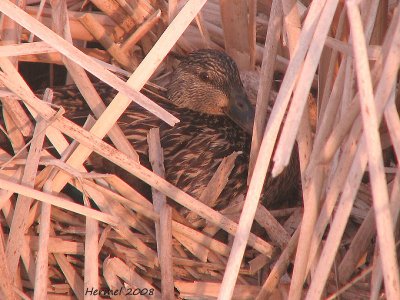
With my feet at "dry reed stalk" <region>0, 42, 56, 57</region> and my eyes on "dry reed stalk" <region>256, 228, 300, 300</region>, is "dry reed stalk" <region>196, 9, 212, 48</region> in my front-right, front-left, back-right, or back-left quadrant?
front-left

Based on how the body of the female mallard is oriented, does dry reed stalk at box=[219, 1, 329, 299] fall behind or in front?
in front

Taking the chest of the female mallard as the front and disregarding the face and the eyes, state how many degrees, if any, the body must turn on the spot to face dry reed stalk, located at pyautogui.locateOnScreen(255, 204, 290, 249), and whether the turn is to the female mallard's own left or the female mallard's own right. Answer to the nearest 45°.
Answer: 0° — it already faces it

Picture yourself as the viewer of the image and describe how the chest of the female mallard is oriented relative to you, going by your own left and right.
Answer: facing the viewer and to the right of the viewer
